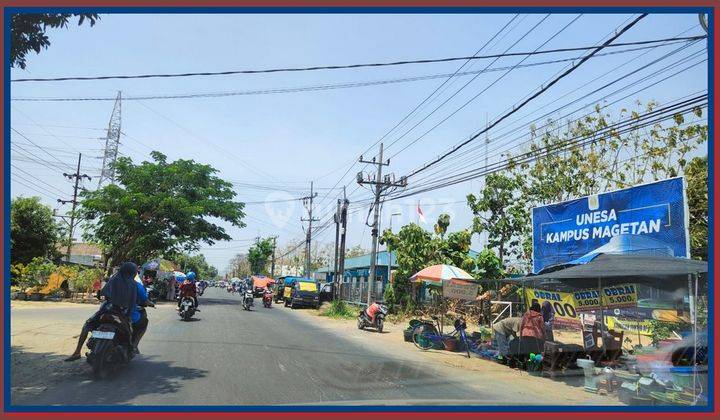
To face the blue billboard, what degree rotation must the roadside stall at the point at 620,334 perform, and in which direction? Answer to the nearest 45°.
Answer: approximately 135° to its right

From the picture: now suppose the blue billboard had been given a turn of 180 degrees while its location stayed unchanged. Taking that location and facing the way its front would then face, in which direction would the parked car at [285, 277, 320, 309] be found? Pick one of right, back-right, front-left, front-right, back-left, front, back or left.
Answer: left

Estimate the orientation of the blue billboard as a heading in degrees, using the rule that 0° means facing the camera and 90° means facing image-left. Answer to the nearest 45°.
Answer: approximately 45°

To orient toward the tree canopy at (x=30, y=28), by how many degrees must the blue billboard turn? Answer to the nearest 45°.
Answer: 0° — it already faces it

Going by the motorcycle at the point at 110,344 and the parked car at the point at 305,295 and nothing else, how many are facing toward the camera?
1

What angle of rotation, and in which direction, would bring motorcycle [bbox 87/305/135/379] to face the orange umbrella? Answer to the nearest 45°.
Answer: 0° — it already faces it

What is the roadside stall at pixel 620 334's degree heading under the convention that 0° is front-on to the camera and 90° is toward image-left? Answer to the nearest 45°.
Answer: approximately 45°

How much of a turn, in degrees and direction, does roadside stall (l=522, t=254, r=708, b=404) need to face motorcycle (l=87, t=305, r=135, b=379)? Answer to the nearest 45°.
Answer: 0° — it already faces it

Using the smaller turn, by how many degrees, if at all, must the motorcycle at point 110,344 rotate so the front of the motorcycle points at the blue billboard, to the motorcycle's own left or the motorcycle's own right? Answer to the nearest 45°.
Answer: approximately 45° to the motorcycle's own right

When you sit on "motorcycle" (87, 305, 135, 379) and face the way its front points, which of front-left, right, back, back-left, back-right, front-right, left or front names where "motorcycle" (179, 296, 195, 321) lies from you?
front-left

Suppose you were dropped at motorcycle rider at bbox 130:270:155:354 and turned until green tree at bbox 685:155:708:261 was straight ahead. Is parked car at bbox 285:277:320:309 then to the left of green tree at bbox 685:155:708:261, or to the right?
left

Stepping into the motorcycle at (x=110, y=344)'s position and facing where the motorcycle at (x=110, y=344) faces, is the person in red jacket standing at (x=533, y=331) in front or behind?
in front
